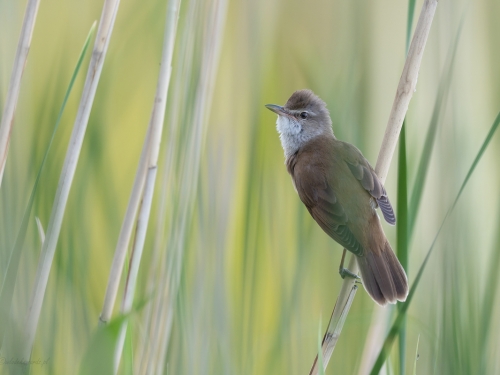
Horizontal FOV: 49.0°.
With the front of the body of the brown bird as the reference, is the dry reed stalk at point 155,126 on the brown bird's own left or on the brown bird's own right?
on the brown bird's own left

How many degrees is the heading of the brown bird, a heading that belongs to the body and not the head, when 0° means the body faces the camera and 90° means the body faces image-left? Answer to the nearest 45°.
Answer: approximately 135°
